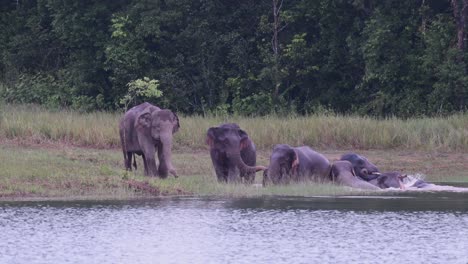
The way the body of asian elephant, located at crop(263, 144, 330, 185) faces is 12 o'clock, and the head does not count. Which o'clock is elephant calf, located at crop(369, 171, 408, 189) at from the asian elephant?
The elephant calf is roughly at 7 o'clock from the asian elephant.

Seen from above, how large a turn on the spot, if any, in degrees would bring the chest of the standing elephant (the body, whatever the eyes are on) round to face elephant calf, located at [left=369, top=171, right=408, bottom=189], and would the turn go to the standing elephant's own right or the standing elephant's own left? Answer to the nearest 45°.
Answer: approximately 45° to the standing elephant's own left

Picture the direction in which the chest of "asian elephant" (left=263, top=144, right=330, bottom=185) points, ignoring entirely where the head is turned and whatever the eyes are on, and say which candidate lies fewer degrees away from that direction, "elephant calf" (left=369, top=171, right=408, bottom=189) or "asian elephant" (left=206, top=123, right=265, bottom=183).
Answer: the asian elephant

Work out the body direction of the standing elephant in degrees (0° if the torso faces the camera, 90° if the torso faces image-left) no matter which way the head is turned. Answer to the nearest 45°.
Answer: approximately 315°

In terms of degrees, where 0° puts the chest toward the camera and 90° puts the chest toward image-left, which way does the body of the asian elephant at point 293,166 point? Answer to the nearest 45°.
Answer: approximately 45°

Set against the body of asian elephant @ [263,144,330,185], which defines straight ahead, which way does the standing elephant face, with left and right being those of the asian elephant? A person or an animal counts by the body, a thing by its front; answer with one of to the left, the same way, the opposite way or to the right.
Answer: to the left

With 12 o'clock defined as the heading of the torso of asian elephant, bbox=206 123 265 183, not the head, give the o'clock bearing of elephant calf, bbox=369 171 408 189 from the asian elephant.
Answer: The elephant calf is roughly at 9 o'clock from the asian elephant.

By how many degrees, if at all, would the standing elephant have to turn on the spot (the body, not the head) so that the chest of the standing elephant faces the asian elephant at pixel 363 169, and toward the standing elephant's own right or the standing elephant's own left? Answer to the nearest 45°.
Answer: approximately 45° to the standing elephant's own left

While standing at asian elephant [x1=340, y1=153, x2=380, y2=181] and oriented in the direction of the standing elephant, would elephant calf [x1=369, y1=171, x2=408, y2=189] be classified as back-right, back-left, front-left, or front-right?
back-left

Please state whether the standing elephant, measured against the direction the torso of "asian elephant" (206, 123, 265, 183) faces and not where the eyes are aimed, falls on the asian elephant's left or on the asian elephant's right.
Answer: on the asian elephant's right
